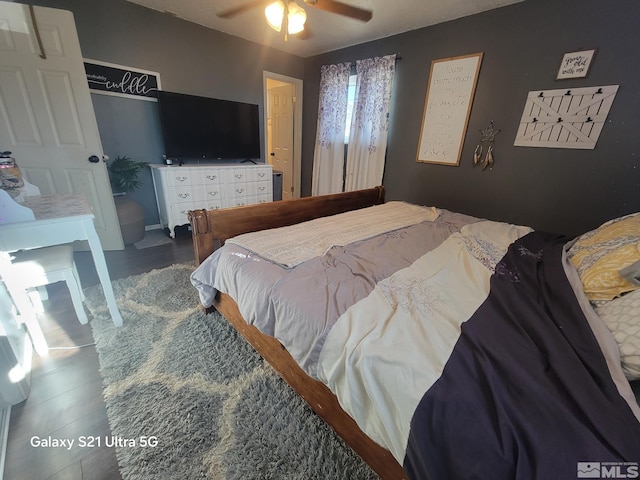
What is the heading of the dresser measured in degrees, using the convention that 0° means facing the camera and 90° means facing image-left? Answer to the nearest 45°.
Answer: approximately 315°

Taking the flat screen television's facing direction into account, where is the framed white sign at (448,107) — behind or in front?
in front

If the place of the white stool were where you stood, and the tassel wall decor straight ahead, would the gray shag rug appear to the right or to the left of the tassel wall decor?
right

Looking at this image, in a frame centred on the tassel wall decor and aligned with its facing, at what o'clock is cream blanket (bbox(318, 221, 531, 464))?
The cream blanket is roughly at 12 o'clock from the tassel wall decor.

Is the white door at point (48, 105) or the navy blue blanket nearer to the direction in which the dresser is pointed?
the navy blue blanket

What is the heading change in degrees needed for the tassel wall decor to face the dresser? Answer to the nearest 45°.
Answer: approximately 45° to its right

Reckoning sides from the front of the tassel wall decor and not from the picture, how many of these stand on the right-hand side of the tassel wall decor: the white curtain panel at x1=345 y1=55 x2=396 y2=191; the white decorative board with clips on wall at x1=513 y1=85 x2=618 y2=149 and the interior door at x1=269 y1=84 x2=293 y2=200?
2

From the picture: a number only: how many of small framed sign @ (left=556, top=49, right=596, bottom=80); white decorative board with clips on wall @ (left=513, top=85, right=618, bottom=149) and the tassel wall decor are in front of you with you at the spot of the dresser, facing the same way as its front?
3

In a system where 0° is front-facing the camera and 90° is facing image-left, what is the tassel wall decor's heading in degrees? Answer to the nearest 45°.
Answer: approximately 0°

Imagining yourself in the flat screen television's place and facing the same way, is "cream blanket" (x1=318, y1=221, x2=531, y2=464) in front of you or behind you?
in front

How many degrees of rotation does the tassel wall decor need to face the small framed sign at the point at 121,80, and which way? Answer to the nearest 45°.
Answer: approximately 45° to its right

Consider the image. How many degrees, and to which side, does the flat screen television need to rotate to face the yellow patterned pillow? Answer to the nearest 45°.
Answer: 0° — it already faces it
